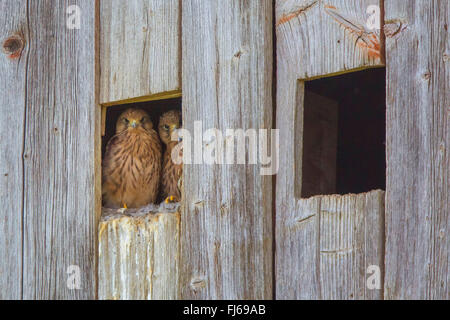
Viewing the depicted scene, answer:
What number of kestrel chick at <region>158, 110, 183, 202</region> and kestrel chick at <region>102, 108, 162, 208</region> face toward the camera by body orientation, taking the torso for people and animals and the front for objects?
2

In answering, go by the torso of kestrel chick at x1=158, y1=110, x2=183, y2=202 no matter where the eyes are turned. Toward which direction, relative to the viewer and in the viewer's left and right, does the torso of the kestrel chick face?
facing the viewer
